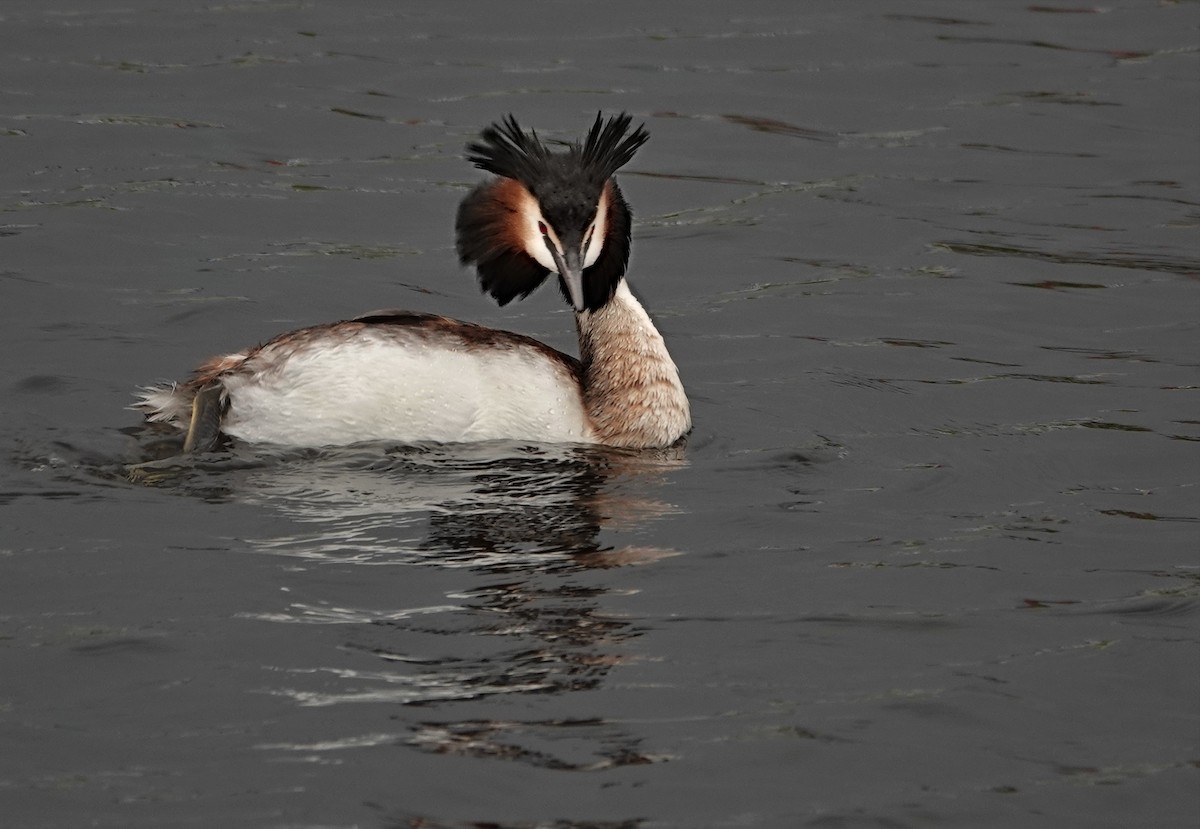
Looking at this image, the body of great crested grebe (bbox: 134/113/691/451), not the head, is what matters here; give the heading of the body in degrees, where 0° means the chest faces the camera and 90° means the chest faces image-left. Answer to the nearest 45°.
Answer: approximately 270°
